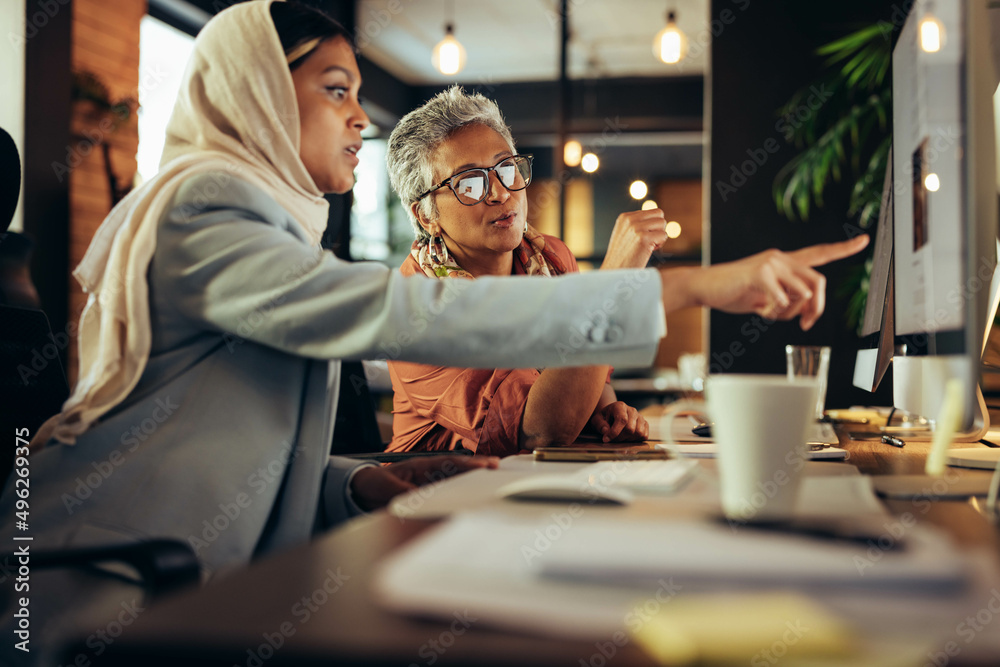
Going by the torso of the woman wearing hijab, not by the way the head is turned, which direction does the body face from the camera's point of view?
to the viewer's right

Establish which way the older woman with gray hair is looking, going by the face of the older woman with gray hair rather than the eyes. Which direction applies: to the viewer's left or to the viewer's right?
to the viewer's right

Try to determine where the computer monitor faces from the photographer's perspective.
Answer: facing to the left of the viewer

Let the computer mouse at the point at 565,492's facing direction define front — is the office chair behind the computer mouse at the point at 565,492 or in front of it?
behind

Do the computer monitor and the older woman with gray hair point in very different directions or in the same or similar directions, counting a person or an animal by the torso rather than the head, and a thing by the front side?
very different directions

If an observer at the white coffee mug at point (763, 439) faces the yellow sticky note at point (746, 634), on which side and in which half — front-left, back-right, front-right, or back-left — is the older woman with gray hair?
back-right

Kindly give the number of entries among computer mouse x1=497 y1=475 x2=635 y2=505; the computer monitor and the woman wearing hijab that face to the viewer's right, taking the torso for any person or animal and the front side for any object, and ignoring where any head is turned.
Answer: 2

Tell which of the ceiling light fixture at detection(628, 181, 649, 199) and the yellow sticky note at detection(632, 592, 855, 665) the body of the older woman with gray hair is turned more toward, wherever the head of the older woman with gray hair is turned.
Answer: the yellow sticky note

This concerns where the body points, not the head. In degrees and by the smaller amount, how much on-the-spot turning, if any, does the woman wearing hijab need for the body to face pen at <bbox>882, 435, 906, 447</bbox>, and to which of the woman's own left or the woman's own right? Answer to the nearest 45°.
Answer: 0° — they already face it

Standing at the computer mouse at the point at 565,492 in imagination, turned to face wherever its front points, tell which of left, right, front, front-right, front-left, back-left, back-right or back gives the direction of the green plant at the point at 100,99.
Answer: back-left

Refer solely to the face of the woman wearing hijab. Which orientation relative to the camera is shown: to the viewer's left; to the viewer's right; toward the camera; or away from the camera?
to the viewer's right

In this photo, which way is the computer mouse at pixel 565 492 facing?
to the viewer's right
